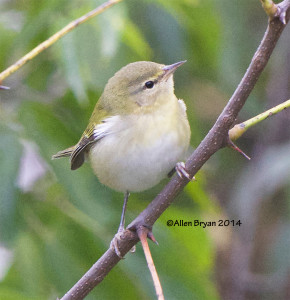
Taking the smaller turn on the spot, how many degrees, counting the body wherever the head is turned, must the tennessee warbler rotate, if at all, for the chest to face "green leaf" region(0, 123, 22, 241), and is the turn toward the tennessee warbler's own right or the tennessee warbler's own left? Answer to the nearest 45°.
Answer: approximately 135° to the tennessee warbler's own right

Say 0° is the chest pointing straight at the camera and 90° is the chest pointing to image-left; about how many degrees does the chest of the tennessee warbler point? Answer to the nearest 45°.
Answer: approximately 315°
